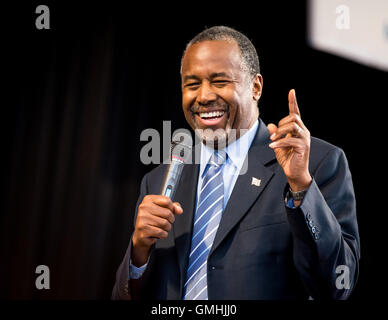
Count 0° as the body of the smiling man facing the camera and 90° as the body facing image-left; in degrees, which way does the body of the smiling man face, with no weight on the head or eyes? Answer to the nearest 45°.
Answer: approximately 45°
